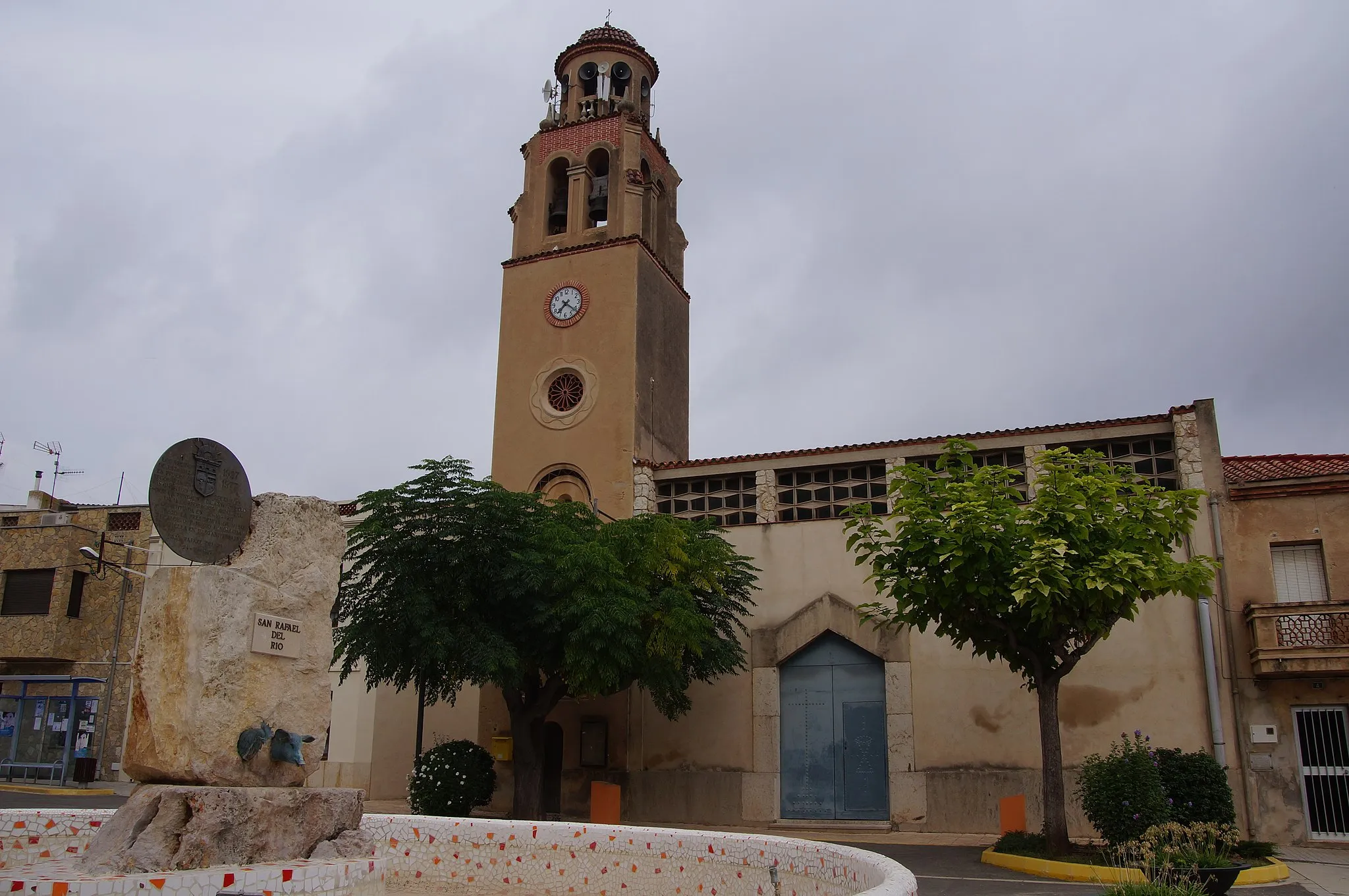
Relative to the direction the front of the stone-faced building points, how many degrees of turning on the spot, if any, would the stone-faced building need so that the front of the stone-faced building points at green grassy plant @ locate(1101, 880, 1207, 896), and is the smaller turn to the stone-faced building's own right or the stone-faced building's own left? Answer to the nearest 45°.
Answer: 0° — it already faces it

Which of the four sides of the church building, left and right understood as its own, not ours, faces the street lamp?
right

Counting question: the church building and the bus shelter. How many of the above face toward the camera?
2

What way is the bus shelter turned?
toward the camera

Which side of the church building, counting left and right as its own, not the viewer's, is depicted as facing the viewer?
front

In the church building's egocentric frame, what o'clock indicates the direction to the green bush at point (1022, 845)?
The green bush is roughly at 11 o'clock from the church building.

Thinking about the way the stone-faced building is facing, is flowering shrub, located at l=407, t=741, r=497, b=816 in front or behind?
in front

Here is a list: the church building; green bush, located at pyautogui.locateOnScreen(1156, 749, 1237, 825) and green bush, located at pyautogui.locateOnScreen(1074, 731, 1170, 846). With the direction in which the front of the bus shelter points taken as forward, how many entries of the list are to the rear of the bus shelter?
0

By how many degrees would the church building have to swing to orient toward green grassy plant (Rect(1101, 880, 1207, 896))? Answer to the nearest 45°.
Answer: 0° — it already faces it

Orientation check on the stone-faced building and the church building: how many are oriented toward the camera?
2

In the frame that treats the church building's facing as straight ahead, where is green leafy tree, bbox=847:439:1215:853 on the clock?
The green leafy tree is roughly at 11 o'clock from the church building.

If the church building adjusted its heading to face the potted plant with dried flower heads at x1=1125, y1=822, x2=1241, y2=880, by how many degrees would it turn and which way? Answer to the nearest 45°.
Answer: approximately 45° to its left

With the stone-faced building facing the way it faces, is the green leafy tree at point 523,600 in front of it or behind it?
in front
